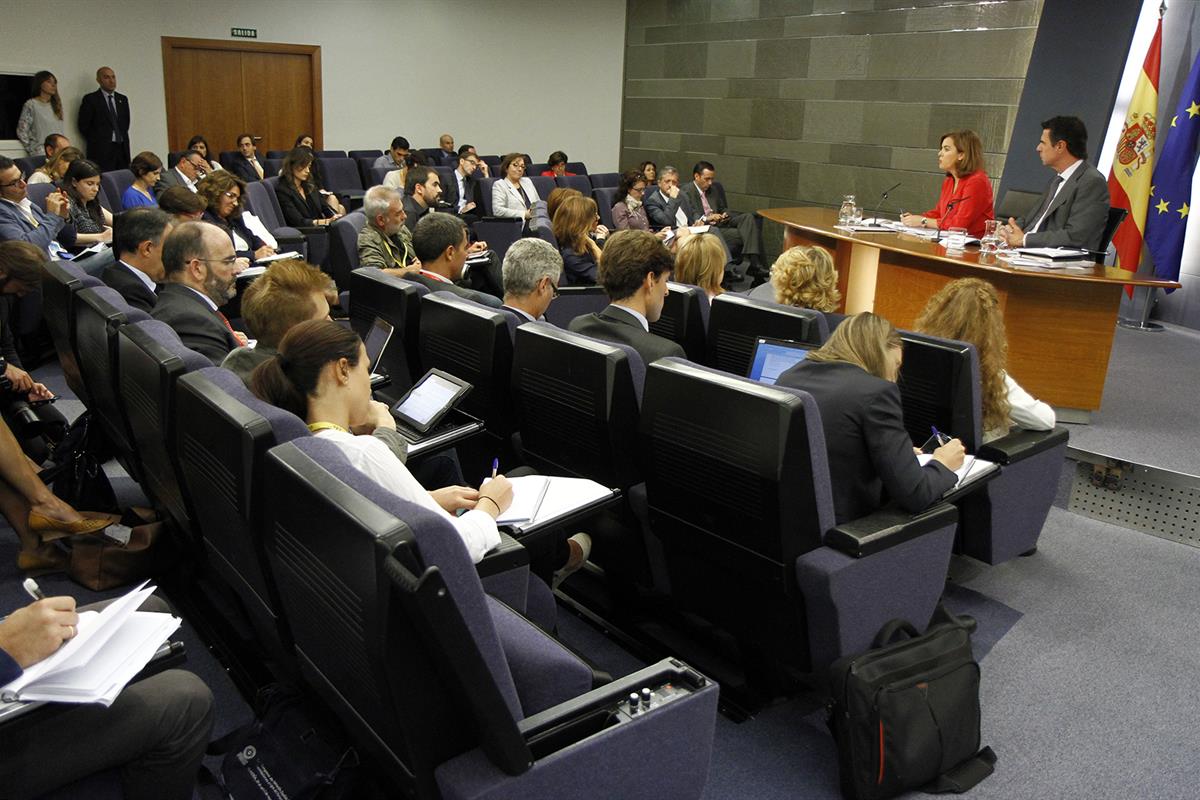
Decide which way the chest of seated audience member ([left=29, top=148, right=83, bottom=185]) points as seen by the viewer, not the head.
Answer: to the viewer's right

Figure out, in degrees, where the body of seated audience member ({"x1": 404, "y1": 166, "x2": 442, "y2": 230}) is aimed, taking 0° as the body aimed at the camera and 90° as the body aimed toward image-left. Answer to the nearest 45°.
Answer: approximately 270°

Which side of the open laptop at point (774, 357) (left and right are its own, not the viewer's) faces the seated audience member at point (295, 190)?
right

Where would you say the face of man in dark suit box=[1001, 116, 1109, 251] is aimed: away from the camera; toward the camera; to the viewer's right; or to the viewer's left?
to the viewer's left

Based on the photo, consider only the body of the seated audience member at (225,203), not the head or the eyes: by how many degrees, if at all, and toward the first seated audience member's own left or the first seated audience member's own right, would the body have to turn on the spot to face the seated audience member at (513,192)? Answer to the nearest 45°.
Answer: approximately 90° to the first seated audience member's own left

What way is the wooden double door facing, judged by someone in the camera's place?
facing the viewer

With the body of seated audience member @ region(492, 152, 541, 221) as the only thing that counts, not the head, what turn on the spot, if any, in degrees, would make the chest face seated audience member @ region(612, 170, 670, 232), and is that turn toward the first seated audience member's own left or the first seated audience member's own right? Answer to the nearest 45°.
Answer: approximately 45° to the first seated audience member's own left

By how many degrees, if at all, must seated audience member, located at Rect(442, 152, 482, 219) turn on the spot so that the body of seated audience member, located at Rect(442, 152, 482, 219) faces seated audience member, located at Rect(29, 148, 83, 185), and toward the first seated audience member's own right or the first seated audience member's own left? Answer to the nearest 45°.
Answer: approximately 90° to the first seated audience member's own right

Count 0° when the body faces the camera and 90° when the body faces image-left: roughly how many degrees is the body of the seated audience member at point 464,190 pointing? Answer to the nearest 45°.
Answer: approximately 315°

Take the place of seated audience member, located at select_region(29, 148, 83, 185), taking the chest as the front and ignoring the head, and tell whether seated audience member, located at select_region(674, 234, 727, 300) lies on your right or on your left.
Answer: on your right

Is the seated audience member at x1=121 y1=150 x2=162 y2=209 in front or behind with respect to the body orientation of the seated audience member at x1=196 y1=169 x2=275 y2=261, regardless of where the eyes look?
behind

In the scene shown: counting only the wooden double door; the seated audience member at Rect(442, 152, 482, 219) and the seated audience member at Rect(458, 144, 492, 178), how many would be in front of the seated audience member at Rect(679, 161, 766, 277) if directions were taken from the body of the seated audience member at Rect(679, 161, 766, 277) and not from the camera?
0

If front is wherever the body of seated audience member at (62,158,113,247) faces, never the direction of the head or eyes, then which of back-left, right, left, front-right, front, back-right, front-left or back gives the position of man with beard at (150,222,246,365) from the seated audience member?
front-right

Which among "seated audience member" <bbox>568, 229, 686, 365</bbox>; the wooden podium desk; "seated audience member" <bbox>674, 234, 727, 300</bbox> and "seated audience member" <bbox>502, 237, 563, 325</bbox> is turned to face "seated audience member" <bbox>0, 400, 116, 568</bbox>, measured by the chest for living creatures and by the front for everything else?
the wooden podium desk

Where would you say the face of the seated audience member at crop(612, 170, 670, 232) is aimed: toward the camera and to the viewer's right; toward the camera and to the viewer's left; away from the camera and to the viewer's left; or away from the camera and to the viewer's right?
toward the camera and to the viewer's right

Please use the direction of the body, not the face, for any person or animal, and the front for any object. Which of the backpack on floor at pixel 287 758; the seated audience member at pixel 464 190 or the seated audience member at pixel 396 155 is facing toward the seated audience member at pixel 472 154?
the seated audience member at pixel 396 155

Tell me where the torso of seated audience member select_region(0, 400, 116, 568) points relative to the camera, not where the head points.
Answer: to the viewer's right

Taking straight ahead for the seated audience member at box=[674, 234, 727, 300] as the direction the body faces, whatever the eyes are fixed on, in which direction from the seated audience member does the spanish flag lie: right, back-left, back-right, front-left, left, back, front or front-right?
front
